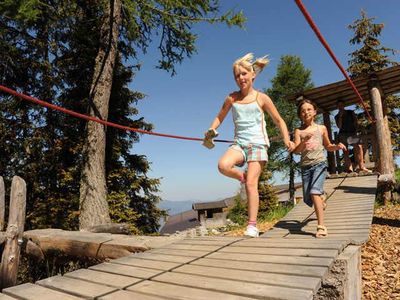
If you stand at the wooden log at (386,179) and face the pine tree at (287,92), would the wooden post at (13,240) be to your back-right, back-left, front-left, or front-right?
back-left

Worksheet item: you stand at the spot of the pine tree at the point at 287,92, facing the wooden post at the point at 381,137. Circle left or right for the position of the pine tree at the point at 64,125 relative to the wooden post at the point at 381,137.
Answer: right
